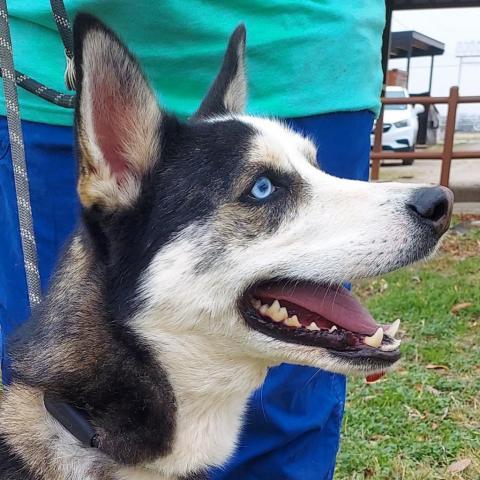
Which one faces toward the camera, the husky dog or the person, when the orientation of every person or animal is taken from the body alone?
the person

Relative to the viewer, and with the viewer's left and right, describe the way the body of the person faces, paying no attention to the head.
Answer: facing the viewer

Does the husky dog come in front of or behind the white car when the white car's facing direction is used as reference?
in front

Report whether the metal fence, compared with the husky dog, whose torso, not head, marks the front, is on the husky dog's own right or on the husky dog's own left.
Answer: on the husky dog's own left

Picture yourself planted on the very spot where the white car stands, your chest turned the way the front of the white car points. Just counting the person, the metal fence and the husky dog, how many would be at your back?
0

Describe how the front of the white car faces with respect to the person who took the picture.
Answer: facing the viewer and to the left of the viewer

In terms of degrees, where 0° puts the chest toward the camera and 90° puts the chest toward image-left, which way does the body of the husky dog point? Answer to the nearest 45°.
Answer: approximately 270°

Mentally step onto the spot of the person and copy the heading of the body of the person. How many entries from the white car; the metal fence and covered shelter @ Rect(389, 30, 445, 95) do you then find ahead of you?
0

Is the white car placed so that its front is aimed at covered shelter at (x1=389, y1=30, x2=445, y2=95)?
no

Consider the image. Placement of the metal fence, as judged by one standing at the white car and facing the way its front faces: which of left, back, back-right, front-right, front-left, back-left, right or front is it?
front-left

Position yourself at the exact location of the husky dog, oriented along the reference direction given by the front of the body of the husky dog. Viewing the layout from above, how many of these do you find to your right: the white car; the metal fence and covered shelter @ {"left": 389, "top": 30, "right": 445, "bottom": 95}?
0

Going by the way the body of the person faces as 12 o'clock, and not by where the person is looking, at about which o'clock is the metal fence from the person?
The metal fence is roughly at 7 o'clock from the person.

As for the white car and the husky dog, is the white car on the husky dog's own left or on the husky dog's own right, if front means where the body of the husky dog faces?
on the husky dog's own left

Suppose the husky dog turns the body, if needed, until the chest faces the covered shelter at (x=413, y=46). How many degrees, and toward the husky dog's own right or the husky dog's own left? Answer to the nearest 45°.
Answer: approximately 90° to the husky dog's own left
